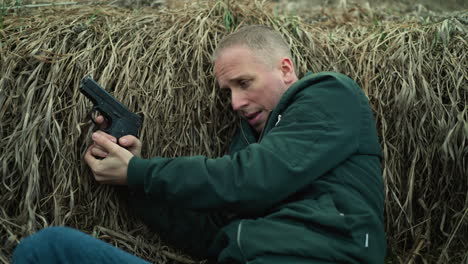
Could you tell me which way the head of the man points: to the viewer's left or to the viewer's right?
to the viewer's left

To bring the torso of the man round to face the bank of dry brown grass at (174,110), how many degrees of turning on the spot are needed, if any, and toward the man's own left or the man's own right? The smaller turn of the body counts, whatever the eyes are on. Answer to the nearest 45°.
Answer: approximately 45° to the man's own right

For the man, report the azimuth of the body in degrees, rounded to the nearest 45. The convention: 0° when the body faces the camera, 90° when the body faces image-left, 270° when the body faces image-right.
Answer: approximately 90°
